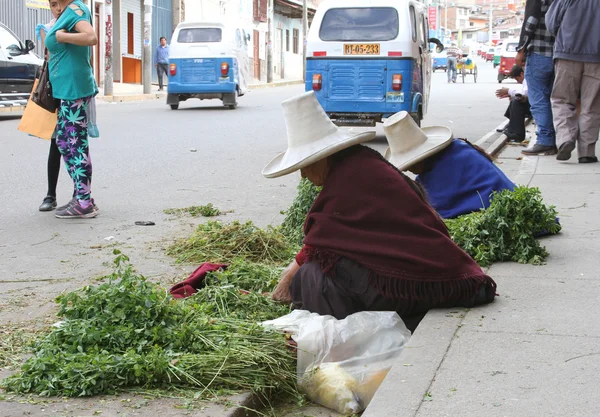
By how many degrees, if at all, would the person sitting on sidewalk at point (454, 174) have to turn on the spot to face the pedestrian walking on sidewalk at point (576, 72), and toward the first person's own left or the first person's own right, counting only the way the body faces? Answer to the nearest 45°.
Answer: approximately 90° to the first person's own right

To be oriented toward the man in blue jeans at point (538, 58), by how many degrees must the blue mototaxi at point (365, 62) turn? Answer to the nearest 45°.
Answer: approximately 135° to its right

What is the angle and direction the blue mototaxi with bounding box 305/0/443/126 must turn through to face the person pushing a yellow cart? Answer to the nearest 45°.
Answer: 0° — it already faces them

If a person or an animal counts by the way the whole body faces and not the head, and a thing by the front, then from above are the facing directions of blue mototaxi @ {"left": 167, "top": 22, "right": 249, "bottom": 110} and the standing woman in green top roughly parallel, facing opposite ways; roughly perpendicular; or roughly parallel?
roughly perpendicular

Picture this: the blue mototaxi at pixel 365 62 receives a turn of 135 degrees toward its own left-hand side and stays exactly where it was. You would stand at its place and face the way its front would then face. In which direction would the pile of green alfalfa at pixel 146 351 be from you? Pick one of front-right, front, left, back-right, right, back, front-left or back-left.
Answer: front-left

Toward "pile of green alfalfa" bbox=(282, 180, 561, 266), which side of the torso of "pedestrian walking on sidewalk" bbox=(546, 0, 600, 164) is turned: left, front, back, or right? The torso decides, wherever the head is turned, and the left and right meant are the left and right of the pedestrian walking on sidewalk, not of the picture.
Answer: back

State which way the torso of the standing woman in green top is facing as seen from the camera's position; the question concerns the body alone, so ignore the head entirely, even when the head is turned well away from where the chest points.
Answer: to the viewer's left

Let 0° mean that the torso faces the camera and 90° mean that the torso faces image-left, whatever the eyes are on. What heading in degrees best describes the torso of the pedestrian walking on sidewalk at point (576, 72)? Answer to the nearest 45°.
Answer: approximately 180°
